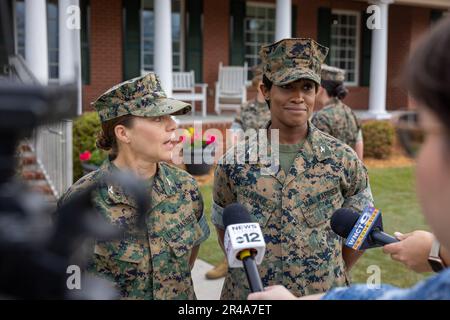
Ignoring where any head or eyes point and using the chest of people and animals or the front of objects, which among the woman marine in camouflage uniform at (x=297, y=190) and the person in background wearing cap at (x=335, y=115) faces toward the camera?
the woman marine in camouflage uniform

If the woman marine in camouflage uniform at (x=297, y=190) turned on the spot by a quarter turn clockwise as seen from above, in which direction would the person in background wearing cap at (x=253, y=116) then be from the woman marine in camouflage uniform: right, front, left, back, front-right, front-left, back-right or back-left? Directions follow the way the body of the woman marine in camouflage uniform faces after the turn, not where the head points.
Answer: right

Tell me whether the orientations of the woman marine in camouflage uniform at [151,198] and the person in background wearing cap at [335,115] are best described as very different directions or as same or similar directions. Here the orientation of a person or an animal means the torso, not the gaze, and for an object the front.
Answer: very different directions

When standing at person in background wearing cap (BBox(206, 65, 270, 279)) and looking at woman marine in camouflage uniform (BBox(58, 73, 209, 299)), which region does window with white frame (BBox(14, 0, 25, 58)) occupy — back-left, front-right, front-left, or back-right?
back-right

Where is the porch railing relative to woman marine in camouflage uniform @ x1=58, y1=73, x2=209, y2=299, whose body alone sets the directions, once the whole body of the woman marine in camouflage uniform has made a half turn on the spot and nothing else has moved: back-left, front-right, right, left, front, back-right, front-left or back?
front-right

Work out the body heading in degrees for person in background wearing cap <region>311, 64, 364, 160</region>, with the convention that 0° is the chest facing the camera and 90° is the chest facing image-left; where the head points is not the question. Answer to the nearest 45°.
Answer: approximately 135°

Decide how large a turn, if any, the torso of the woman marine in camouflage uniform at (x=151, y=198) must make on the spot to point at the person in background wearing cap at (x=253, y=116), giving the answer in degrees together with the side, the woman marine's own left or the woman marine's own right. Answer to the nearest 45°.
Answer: approximately 135° to the woman marine's own left

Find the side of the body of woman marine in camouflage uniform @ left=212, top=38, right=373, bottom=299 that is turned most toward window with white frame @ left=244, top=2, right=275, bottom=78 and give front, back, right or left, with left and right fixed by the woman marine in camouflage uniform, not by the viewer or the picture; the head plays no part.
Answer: back

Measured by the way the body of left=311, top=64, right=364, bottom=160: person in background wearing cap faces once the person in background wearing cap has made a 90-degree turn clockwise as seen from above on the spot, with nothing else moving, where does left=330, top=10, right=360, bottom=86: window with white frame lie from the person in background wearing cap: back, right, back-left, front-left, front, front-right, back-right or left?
front-left

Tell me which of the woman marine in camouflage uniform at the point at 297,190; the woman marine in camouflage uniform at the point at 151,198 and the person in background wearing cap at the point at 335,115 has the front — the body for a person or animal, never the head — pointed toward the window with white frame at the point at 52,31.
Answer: the person in background wearing cap

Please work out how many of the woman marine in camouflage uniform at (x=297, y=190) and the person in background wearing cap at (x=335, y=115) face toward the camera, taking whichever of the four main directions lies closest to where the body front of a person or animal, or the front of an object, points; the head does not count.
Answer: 1

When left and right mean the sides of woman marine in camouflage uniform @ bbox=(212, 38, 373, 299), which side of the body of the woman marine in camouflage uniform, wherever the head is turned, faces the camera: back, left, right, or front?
front
